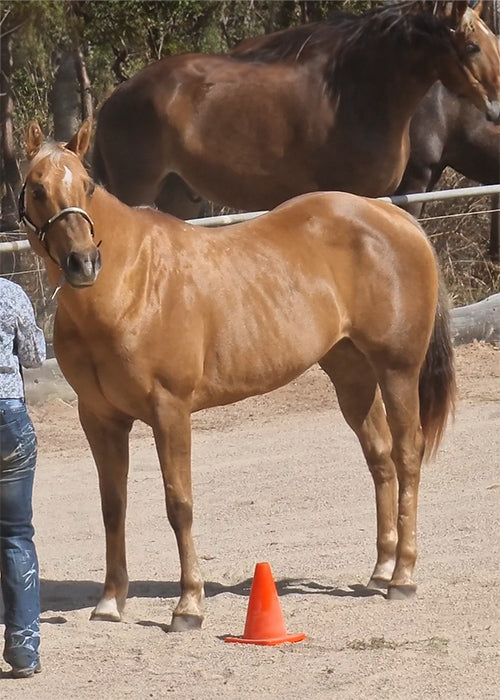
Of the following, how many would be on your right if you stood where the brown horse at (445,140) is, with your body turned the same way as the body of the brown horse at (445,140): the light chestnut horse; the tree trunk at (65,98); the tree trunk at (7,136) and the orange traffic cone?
2

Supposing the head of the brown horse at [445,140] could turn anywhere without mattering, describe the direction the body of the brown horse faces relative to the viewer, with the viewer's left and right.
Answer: facing to the right of the viewer

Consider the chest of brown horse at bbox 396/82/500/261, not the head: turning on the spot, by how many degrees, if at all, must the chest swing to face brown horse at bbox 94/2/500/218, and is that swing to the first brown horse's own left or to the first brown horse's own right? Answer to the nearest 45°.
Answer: approximately 135° to the first brown horse's own right

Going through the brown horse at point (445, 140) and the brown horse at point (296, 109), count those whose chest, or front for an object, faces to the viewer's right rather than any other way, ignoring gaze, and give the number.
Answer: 2

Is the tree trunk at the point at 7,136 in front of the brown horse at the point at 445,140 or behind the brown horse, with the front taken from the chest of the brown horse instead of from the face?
behind

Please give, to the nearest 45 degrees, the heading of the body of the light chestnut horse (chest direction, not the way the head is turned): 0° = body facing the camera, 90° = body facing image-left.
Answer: approximately 45°

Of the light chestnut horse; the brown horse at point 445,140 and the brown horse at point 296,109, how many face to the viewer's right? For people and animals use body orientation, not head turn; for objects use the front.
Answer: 2

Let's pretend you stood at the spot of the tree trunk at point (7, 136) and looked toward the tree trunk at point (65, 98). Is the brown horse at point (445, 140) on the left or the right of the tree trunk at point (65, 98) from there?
right

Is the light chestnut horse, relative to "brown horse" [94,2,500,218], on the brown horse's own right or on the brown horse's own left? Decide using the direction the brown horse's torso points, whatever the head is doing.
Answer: on the brown horse's own right

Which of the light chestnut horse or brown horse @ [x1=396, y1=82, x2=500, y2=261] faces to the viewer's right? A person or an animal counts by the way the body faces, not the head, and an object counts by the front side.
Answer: the brown horse

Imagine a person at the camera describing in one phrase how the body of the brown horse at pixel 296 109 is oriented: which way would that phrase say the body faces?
to the viewer's right
